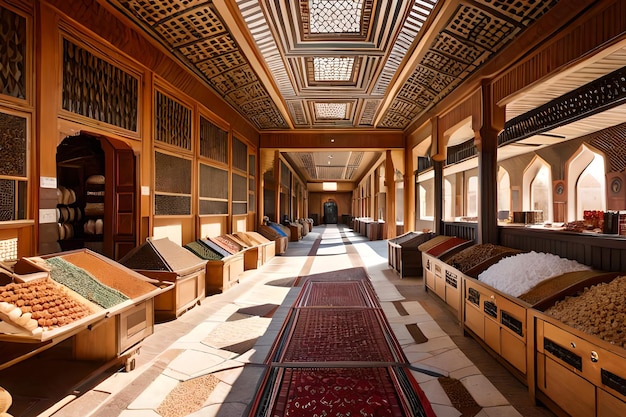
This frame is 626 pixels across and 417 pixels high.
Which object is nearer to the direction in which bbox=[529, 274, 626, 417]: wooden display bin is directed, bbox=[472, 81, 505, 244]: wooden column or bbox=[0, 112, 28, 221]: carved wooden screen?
the carved wooden screen

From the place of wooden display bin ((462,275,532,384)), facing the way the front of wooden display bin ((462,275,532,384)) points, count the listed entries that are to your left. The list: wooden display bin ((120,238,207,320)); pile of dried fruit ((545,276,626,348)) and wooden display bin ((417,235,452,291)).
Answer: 1

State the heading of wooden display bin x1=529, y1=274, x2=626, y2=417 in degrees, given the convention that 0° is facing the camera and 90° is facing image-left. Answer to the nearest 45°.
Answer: approximately 45°

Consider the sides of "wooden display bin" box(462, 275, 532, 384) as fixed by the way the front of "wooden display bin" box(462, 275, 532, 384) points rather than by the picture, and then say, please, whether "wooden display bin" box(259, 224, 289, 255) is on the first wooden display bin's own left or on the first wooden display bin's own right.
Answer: on the first wooden display bin's own right

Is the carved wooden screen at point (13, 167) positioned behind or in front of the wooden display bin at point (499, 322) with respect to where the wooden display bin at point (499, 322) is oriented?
in front

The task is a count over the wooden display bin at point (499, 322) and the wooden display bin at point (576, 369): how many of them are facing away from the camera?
0

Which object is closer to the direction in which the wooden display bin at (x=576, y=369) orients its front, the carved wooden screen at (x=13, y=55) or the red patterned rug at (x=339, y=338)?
the carved wooden screen

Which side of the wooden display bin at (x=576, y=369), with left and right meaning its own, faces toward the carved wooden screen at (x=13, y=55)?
front

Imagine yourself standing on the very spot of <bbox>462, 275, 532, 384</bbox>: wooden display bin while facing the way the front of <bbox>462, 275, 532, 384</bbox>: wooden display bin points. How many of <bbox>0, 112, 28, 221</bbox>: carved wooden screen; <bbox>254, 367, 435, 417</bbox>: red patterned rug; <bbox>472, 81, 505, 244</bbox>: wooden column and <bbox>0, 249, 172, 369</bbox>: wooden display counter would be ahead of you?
3

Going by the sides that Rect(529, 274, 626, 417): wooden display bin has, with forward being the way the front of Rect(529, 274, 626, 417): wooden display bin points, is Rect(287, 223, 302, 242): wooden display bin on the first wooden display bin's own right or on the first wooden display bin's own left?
on the first wooden display bin's own right

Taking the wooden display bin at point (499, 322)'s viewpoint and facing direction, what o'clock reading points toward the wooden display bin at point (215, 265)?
the wooden display bin at point (215, 265) is roughly at 2 o'clock from the wooden display bin at point (499, 322).

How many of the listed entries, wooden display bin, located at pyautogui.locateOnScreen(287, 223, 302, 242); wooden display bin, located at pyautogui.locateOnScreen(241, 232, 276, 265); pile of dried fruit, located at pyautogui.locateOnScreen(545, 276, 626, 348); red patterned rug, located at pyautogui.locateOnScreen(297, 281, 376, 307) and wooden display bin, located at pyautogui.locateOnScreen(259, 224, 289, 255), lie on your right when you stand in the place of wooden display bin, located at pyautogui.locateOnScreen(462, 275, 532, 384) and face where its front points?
4

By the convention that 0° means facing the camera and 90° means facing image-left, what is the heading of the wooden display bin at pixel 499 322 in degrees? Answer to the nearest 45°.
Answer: approximately 45°
